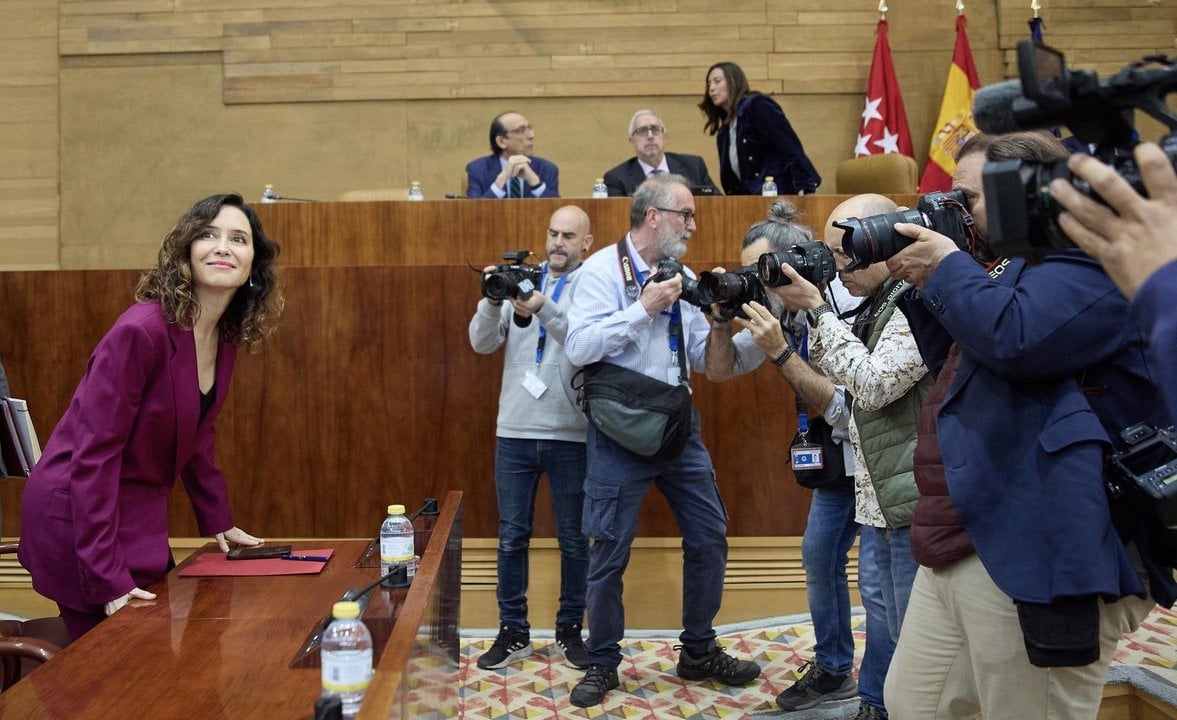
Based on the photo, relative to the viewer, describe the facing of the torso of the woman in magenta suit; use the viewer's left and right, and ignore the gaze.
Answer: facing the viewer and to the right of the viewer

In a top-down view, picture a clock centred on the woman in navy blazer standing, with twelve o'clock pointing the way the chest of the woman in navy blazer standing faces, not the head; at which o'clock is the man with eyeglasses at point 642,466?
The man with eyeglasses is roughly at 11 o'clock from the woman in navy blazer standing.

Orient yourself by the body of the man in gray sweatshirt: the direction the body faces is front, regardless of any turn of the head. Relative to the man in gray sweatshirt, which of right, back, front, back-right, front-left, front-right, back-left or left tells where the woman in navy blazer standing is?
back

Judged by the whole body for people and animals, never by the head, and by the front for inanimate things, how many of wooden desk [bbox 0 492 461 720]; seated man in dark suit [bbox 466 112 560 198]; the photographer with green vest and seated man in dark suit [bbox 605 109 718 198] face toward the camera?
2

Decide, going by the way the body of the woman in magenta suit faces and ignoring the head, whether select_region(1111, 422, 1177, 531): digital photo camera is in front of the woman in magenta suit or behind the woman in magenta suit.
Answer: in front

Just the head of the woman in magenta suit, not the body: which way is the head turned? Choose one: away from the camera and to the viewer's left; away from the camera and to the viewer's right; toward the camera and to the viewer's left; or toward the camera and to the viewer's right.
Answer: toward the camera and to the viewer's right

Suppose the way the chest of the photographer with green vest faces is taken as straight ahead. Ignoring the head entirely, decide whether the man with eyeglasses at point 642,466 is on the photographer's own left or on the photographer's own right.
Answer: on the photographer's own right

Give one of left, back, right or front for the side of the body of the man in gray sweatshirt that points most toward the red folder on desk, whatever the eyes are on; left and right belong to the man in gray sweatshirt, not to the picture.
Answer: front
